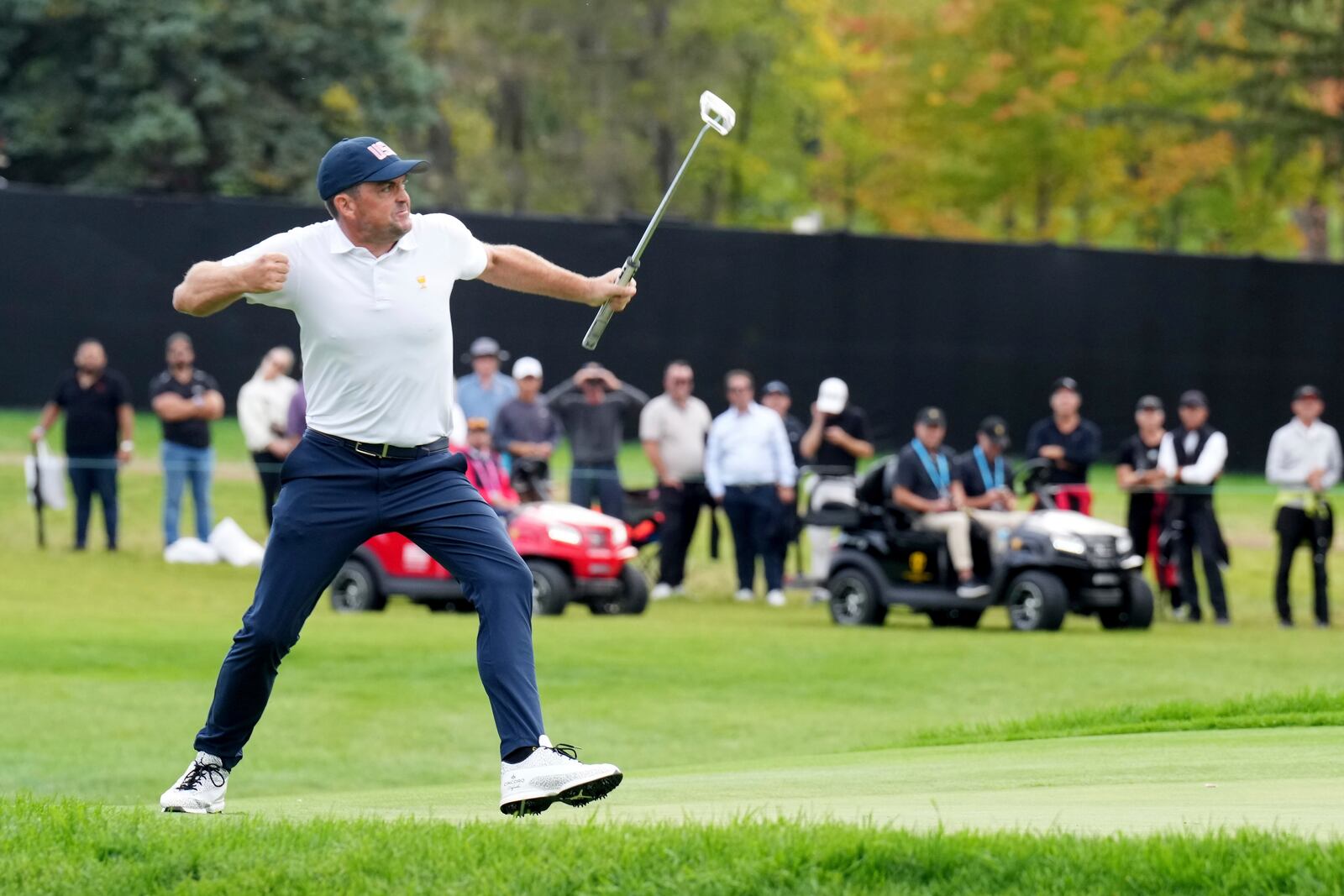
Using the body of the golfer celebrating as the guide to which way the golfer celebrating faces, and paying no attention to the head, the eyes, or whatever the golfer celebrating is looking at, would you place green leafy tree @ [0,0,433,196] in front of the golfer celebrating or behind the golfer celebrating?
behind

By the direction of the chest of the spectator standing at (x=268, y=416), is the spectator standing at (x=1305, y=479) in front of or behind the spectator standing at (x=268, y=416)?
in front

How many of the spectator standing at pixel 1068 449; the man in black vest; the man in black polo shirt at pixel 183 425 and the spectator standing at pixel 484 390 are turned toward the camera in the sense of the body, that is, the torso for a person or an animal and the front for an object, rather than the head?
4

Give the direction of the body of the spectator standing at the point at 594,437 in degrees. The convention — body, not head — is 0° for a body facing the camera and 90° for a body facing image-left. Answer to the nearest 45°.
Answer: approximately 0°

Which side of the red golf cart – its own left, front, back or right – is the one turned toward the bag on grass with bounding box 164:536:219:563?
back

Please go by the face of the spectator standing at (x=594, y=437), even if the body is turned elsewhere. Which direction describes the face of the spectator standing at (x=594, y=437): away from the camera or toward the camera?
toward the camera

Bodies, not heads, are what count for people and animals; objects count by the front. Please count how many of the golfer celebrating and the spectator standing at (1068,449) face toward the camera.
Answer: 2

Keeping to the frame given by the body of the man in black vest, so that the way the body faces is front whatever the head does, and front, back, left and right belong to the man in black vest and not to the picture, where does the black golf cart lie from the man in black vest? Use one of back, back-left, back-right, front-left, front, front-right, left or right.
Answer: front-right

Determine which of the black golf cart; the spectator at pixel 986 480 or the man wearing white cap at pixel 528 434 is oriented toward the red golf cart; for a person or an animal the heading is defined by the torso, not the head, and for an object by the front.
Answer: the man wearing white cap

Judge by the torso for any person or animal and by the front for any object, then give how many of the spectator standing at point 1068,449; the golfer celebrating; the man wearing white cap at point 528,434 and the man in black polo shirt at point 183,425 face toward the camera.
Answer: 4

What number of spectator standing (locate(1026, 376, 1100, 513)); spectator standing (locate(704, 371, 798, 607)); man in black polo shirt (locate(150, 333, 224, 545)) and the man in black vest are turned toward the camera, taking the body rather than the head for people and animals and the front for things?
4

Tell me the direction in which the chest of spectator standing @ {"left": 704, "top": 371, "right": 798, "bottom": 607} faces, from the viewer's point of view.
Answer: toward the camera

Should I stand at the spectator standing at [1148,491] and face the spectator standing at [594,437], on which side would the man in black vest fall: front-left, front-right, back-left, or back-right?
back-left

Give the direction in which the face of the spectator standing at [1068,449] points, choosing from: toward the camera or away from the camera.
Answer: toward the camera
